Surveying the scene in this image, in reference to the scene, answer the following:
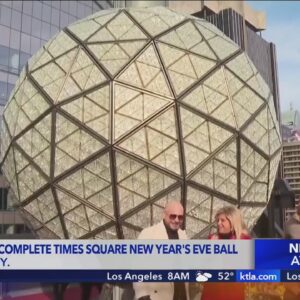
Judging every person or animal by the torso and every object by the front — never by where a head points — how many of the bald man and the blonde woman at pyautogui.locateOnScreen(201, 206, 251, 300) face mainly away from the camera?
0

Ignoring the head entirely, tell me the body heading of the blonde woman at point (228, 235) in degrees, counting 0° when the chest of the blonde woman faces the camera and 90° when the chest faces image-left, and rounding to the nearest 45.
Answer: approximately 45°

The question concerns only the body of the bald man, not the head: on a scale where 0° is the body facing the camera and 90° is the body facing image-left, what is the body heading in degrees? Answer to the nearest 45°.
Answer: approximately 315°
